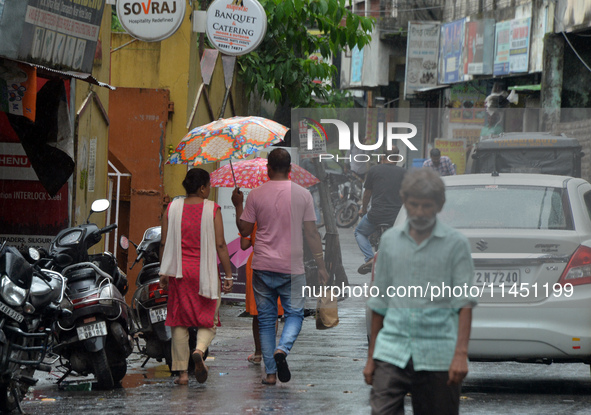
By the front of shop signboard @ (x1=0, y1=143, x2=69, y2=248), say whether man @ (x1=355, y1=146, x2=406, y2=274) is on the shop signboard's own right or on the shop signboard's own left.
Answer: on the shop signboard's own left

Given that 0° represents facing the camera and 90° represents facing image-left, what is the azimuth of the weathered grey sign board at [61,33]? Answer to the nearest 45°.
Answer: approximately 0°

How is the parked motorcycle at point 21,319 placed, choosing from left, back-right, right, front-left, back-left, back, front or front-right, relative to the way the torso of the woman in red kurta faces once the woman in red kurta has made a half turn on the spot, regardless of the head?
front-right

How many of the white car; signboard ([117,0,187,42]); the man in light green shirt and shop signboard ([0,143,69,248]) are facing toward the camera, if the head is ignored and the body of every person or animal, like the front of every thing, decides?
3

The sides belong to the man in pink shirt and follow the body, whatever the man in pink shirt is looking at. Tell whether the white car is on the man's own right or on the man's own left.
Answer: on the man's own right

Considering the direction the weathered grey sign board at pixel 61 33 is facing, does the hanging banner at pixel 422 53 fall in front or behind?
behind

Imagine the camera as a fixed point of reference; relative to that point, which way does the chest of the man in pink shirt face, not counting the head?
away from the camera

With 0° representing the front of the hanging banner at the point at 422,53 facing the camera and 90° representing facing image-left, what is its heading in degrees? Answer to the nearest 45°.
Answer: approximately 0°

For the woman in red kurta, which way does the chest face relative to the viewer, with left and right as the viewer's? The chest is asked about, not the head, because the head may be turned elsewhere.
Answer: facing away from the viewer

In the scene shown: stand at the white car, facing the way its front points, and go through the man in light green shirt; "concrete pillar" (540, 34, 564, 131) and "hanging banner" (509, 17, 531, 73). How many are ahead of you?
2

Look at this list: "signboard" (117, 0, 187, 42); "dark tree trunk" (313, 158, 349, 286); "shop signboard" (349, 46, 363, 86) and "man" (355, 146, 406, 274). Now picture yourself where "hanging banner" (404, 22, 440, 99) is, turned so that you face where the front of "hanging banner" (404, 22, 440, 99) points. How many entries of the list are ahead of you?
3

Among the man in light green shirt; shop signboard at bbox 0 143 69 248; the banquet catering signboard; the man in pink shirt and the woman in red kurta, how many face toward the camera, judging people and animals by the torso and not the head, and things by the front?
3

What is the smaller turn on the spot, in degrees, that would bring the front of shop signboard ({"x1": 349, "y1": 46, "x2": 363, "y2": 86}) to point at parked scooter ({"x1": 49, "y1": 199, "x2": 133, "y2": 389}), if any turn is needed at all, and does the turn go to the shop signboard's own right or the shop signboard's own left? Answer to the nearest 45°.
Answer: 0° — it already faces it

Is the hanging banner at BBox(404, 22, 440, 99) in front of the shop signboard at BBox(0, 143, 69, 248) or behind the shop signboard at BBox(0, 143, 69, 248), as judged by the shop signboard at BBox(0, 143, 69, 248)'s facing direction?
behind
